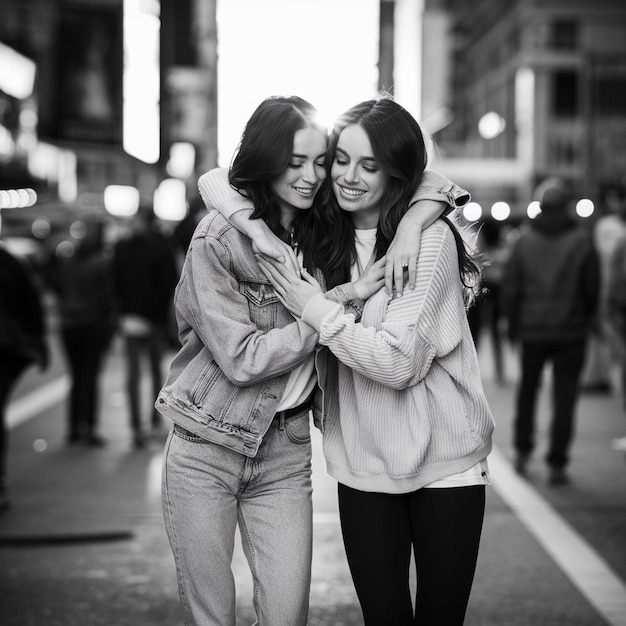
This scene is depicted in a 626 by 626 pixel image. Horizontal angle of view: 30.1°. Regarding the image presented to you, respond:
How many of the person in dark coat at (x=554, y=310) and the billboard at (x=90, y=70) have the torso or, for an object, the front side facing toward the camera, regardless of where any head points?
1

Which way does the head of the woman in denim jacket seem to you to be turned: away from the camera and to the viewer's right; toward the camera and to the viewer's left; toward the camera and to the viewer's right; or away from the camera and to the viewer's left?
toward the camera and to the viewer's right

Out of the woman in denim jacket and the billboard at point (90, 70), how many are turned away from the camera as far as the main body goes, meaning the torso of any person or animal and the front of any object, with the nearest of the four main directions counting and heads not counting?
0

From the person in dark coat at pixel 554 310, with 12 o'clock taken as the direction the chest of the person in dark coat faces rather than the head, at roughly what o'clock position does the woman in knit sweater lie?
The woman in knit sweater is roughly at 6 o'clock from the person in dark coat.

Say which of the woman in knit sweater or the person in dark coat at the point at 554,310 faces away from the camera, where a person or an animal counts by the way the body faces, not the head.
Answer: the person in dark coat

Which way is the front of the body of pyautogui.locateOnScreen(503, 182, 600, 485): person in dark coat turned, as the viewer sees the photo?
away from the camera

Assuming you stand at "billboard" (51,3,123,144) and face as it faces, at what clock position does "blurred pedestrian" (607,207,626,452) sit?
The blurred pedestrian is roughly at 11 o'clock from the billboard.

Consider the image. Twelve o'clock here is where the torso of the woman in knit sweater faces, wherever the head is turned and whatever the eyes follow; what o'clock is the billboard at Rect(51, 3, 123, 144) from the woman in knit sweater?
The billboard is roughly at 4 o'clock from the woman in knit sweater.

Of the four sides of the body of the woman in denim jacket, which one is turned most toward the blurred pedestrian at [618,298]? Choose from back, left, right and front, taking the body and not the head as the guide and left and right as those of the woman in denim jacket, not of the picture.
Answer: left

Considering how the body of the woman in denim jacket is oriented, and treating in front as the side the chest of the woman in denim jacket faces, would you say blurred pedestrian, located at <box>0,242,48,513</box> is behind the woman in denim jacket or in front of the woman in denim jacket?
behind

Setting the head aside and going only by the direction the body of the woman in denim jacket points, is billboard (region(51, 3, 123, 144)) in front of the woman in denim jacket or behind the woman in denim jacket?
behind
